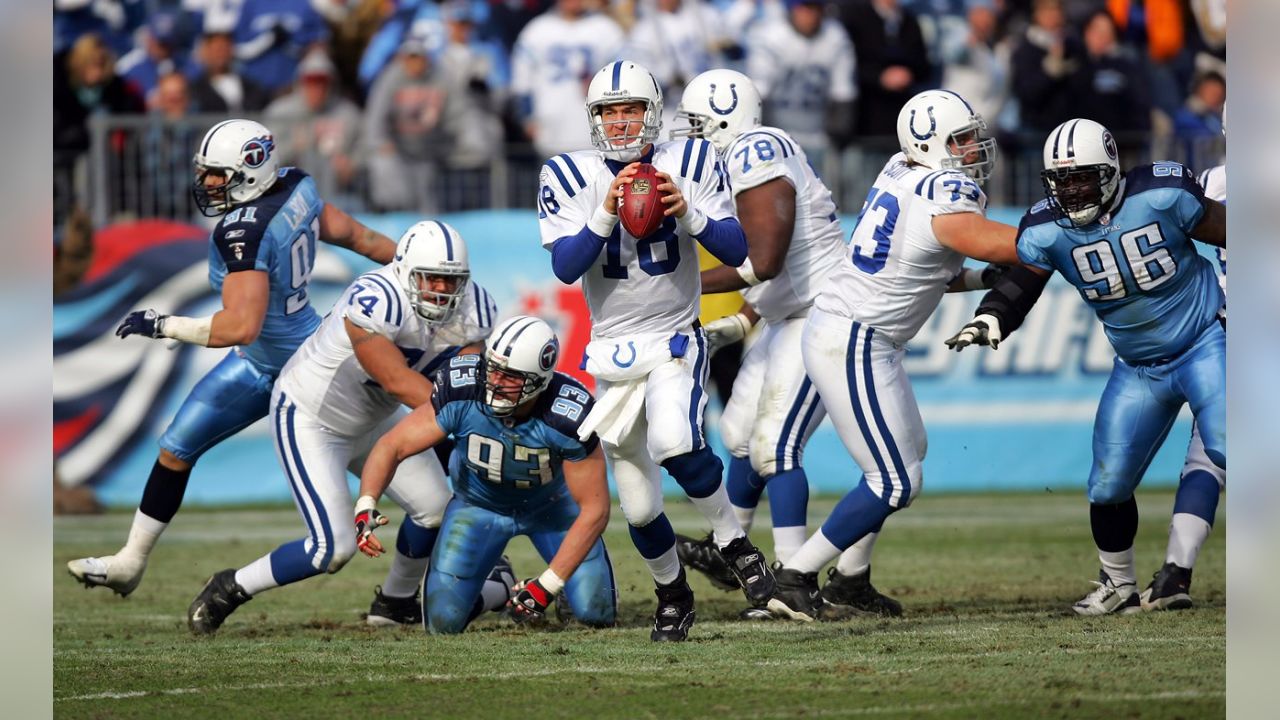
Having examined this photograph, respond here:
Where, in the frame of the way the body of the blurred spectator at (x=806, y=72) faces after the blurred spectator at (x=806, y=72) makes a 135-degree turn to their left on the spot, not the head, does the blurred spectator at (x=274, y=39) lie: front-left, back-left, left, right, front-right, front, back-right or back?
back-left

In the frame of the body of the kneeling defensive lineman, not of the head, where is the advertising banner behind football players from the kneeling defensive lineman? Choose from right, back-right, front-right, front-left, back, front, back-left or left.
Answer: back

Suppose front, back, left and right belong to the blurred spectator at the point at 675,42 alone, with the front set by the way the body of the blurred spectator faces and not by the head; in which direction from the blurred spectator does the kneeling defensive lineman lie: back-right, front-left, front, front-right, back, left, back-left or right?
front

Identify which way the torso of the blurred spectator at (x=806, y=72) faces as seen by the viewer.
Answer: toward the camera

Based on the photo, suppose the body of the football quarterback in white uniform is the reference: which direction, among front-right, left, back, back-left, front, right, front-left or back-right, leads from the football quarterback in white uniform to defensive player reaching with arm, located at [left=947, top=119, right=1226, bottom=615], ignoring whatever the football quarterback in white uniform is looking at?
left

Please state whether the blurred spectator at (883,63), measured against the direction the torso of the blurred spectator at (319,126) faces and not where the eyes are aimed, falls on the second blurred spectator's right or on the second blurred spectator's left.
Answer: on the second blurred spectator's left

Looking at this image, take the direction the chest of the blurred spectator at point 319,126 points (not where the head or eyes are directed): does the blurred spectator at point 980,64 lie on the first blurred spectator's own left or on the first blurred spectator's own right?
on the first blurred spectator's own left

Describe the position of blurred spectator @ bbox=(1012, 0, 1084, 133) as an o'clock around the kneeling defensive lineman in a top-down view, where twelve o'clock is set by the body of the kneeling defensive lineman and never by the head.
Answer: The blurred spectator is roughly at 7 o'clock from the kneeling defensive lineman.

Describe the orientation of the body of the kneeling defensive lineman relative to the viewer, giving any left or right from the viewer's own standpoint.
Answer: facing the viewer

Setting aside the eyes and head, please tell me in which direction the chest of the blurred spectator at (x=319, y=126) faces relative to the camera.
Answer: toward the camera
